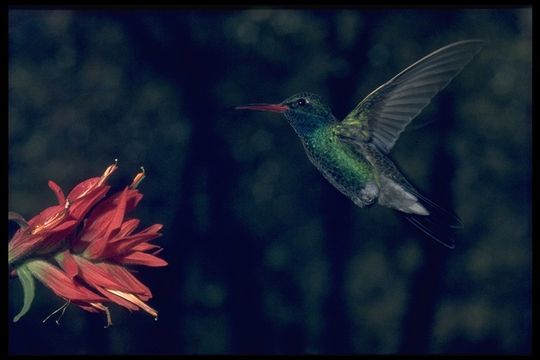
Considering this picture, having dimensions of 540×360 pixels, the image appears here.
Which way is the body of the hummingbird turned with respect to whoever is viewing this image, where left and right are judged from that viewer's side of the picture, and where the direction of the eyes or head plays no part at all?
facing to the left of the viewer

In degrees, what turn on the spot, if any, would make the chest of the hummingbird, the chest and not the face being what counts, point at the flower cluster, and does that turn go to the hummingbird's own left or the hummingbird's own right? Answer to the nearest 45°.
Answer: approximately 45° to the hummingbird's own left

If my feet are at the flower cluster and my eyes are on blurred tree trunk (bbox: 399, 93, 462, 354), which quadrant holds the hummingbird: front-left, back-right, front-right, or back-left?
front-right

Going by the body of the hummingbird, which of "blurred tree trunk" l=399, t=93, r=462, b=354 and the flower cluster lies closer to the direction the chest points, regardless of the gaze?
the flower cluster

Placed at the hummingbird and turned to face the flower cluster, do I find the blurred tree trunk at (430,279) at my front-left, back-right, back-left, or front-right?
back-right

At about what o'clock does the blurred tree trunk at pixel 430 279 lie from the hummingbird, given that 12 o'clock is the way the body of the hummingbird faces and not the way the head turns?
The blurred tree trunk is roughly at 3 o'clock from the hummingbird.
